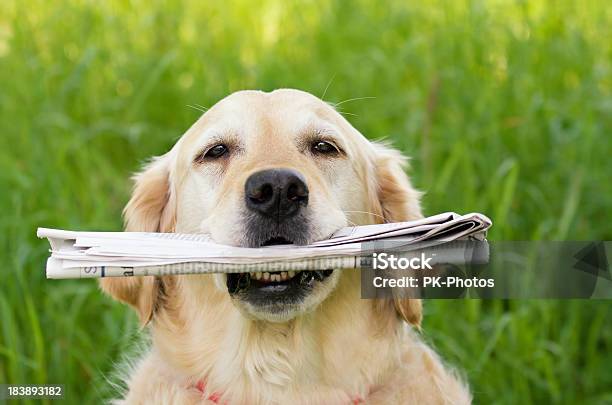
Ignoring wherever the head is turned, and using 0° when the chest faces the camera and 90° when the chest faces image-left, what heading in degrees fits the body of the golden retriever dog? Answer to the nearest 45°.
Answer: approximately 0°
